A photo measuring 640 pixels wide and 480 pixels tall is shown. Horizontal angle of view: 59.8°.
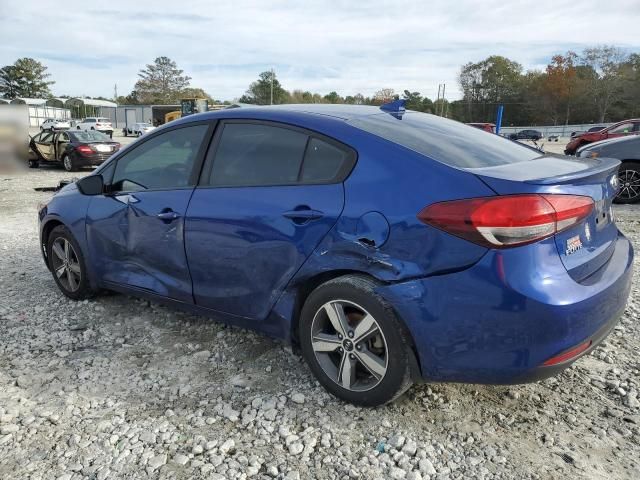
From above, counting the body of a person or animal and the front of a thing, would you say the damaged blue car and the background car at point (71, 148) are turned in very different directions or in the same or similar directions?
same or similar directions

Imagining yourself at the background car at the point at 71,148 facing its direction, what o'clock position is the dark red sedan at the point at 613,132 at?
The dark red sedan is roughly at 5 o'clock from the background car.

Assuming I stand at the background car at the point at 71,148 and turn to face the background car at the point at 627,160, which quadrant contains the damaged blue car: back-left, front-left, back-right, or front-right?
front-right

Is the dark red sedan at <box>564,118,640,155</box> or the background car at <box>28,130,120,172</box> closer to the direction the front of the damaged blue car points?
the background car

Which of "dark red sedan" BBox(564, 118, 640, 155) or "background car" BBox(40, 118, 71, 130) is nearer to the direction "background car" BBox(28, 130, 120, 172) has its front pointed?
the background car

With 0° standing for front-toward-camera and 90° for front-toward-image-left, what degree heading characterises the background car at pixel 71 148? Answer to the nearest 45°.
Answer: approximately 135°

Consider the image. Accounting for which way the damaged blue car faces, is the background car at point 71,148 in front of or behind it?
in front

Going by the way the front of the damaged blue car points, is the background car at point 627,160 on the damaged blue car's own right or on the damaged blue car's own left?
on the damaged blue car's own right

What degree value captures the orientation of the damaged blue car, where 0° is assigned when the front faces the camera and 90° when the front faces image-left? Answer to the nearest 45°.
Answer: approximately 135°

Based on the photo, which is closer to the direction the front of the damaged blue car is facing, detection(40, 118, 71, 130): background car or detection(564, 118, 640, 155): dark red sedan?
the background car

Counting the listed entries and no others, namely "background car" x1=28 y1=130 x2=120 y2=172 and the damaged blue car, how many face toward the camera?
0

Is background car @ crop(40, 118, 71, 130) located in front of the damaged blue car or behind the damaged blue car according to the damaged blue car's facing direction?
in front
